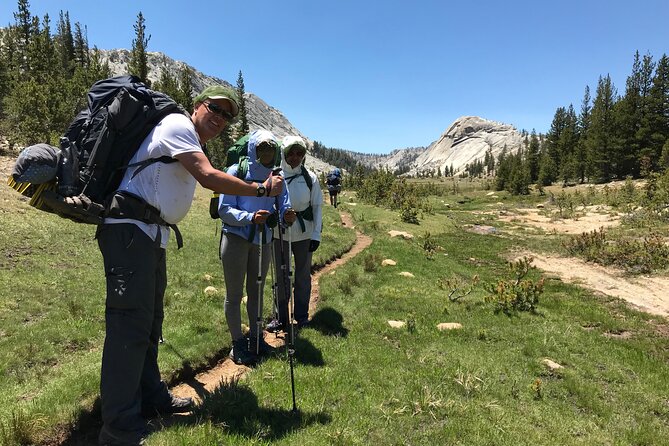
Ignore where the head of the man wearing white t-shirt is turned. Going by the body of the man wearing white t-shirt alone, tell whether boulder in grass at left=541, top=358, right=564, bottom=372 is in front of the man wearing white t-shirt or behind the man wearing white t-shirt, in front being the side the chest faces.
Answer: in front

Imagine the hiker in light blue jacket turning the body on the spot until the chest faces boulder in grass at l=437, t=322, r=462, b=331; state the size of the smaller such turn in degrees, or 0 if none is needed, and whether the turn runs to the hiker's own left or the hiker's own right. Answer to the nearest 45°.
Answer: approximately 90° to the hiker's own left

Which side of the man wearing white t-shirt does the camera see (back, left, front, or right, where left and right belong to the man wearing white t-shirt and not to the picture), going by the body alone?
right

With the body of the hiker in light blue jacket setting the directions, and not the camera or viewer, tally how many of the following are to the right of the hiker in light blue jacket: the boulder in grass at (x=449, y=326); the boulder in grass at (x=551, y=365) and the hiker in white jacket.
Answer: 0

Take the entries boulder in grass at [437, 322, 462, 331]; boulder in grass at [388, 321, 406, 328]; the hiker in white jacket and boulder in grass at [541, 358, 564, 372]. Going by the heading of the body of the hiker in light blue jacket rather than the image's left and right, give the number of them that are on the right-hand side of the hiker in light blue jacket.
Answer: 0

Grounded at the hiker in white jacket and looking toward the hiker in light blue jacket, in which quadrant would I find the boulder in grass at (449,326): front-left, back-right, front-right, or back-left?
back-left

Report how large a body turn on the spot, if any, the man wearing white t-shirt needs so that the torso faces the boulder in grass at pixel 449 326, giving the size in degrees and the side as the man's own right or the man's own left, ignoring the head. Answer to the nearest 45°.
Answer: approximately 45° to the man's own left

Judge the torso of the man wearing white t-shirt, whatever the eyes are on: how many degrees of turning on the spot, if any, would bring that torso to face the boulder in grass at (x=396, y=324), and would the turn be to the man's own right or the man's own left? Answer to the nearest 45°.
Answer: approximately 45° to the man's own left

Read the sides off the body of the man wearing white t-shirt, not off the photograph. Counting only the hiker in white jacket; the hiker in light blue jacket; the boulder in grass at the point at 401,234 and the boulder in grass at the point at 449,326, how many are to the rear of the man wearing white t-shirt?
0

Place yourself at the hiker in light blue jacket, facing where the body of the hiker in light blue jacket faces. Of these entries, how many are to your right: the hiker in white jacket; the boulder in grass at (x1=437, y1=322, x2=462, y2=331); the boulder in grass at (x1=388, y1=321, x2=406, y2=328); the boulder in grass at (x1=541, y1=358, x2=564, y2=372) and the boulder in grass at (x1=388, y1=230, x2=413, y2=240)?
0

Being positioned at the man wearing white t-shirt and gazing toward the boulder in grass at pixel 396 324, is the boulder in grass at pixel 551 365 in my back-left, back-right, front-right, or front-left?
front-right

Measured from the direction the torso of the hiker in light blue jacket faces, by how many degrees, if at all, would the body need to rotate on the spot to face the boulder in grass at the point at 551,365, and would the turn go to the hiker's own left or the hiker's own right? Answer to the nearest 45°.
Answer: approximately 45° to the hiker's own left

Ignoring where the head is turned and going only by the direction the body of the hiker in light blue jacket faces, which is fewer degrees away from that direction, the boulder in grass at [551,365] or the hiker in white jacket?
the boulder in grass

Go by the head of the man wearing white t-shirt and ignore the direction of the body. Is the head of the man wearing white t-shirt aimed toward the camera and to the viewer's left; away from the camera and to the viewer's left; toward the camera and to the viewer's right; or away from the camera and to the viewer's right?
toward the camera and to the viewer's right

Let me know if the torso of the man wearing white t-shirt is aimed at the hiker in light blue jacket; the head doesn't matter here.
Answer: no

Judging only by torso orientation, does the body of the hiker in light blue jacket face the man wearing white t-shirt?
no

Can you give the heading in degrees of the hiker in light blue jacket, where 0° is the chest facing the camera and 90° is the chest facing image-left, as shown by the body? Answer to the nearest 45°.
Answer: approximately 315°

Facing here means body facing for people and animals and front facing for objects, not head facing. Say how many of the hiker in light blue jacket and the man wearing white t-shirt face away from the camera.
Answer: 0
